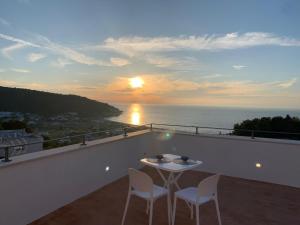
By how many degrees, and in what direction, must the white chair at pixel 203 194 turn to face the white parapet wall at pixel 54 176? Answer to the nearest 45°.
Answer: approximately 45° to its left

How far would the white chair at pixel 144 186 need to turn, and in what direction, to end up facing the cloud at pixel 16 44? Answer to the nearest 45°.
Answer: approximately 90° to its left

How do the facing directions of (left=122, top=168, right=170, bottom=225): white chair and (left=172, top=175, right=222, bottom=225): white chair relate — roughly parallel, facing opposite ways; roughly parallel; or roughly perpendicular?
roughly perpendicular

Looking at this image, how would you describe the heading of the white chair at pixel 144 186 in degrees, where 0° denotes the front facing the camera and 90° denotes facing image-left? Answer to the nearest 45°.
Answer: approximately 225°

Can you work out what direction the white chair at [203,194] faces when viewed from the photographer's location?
facing away from the viewer and to the left of the viewer

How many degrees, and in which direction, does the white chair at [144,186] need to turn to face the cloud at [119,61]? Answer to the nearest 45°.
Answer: approximately 45° to its left
